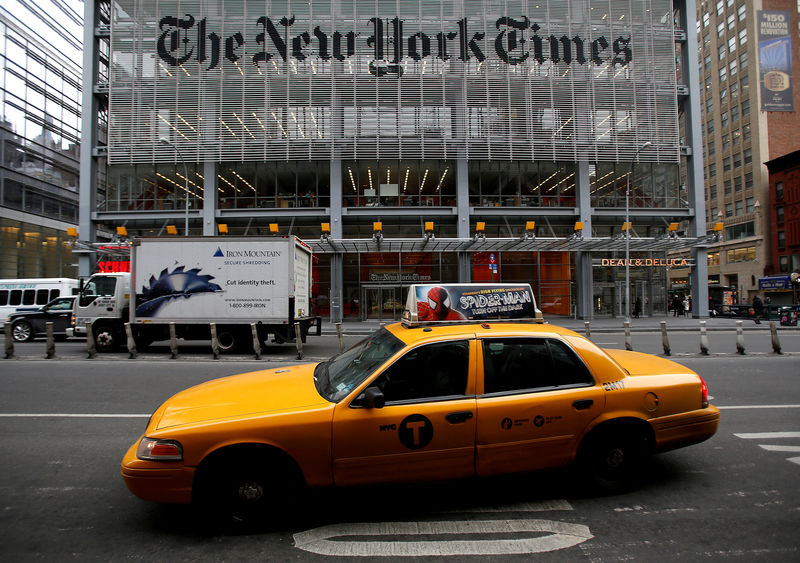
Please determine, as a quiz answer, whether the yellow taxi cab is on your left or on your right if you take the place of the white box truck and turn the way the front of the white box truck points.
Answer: on your left

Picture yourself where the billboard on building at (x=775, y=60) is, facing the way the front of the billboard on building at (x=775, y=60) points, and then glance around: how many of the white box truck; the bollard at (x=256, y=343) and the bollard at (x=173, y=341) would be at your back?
0

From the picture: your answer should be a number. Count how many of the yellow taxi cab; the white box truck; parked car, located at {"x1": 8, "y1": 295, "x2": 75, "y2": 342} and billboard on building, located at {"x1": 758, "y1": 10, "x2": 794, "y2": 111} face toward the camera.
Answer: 1

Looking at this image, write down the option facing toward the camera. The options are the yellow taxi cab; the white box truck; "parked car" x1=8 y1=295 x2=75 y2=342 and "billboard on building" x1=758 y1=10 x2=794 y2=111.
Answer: the billboard on building

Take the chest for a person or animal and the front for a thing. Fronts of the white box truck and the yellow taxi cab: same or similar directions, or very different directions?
same or similar directions

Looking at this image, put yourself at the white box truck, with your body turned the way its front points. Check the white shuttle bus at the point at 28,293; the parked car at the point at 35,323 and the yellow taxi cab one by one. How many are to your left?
1

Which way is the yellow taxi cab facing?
to the viewer's left

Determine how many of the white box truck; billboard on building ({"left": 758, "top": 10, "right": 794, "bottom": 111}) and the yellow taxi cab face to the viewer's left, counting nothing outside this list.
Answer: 2

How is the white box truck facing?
to the viewer's left

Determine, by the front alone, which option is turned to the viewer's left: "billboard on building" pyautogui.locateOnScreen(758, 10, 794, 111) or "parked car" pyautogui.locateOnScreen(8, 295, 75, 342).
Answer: the parked car

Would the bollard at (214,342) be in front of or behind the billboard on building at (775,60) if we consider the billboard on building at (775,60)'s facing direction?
in front

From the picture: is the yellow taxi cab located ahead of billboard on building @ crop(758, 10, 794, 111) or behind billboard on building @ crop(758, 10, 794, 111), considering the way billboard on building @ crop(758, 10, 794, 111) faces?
ahead

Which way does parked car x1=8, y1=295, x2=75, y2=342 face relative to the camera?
to the viewer's left

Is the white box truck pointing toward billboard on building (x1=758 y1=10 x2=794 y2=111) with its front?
no

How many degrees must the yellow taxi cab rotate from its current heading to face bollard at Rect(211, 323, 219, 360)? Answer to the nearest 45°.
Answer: approximately 45° to its right

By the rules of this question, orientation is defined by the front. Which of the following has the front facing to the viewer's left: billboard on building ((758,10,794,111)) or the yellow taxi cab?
the yellow taxi cab

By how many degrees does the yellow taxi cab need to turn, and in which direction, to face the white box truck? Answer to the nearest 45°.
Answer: approximately 45° to its right

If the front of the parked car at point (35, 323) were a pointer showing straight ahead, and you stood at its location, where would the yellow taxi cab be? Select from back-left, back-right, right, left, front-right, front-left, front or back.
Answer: left

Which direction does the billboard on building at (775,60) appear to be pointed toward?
toward the camera

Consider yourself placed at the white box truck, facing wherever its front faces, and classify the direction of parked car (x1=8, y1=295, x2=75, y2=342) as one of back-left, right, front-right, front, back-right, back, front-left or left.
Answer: front-right
